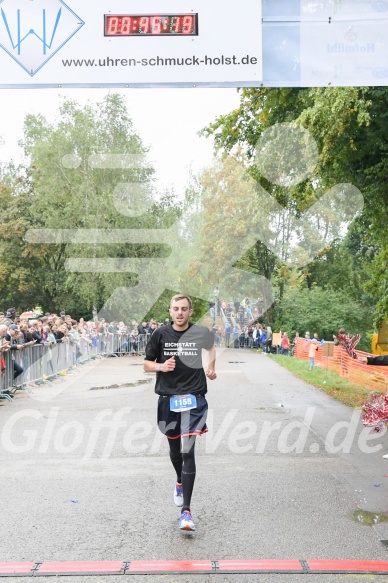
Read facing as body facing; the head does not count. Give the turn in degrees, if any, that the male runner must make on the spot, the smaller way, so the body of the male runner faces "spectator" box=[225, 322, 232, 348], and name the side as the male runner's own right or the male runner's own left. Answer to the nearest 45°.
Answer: approximately 180°

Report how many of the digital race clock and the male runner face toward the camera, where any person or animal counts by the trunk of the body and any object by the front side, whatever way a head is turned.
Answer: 2

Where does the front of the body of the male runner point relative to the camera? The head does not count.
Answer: toward the camera

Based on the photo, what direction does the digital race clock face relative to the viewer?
toward the camera

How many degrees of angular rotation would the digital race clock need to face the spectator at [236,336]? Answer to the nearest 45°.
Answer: approximately 180°

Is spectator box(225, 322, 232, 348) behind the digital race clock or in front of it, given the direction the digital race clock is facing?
behind

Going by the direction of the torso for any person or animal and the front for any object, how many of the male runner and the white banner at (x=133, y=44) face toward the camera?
2
